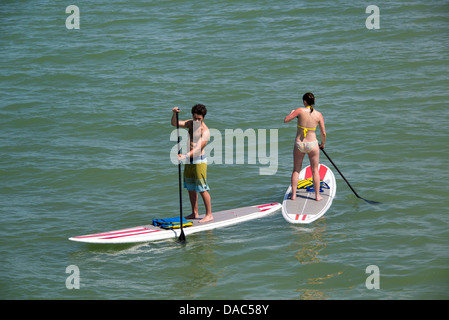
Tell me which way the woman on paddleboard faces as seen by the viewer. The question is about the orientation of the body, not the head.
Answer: away from the camera

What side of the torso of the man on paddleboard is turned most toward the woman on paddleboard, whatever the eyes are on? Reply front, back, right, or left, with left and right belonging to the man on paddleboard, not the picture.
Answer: back

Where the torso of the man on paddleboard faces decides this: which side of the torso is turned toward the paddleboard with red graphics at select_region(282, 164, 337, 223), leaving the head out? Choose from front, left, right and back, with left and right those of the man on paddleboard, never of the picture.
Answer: back

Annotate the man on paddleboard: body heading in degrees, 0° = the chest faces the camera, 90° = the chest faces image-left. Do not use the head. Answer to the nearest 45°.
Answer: approximately 45°

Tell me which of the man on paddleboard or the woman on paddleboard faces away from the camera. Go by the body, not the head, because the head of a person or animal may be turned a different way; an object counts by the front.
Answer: the woman on paddleboard

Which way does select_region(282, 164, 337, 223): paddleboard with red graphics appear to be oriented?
away from the camera

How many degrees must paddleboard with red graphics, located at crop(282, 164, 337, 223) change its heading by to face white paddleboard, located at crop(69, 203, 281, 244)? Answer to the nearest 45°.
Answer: approximately 135° to its left

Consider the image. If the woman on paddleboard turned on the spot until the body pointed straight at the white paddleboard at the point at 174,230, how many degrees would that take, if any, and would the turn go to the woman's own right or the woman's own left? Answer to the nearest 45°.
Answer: approximately 135° to the woman's own left

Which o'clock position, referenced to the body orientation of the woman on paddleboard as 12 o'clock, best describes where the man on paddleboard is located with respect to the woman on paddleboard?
The man on paddleboard is roughly at 8 o'clock from the woman on paddleboard.
